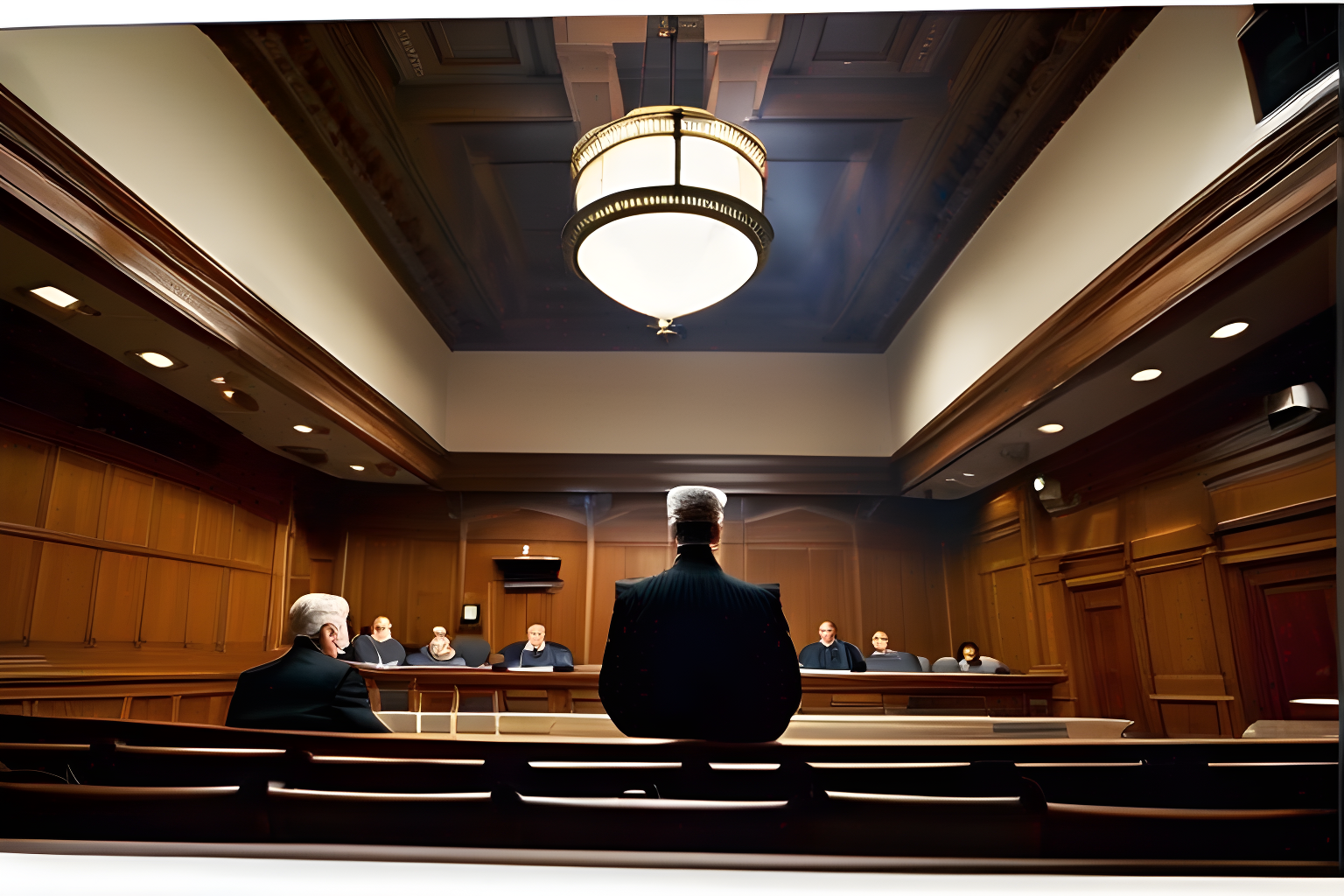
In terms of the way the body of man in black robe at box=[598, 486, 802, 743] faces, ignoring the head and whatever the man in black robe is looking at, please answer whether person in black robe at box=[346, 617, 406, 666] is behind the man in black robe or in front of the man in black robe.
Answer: in front

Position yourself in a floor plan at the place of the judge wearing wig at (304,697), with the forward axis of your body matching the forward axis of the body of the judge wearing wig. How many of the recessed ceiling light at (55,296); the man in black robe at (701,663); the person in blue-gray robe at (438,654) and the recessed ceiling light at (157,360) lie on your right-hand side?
1

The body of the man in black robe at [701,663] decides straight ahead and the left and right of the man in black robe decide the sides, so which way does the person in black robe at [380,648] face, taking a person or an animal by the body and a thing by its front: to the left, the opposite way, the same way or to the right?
the opposite way

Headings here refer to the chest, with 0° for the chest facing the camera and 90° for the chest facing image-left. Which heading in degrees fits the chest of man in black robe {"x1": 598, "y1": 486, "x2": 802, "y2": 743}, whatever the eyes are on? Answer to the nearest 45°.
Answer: approximately 180°

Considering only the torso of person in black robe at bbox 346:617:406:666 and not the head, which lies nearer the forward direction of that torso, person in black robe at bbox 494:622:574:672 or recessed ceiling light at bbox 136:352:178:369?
the recessed ceiling light

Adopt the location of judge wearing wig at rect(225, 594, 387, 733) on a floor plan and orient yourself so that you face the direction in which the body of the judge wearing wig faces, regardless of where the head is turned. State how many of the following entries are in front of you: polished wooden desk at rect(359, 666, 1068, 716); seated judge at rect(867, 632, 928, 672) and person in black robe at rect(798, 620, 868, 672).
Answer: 3

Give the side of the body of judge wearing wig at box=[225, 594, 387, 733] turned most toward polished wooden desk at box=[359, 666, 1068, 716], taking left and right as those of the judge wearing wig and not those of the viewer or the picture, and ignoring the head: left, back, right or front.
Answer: front

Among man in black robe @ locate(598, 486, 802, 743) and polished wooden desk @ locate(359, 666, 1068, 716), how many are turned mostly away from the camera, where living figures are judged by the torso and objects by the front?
1

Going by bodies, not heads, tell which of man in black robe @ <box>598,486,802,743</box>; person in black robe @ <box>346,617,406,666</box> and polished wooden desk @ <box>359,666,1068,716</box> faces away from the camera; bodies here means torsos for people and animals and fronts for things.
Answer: the man in black robe

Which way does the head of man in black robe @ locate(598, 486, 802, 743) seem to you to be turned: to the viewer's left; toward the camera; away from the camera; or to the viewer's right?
away from the camera

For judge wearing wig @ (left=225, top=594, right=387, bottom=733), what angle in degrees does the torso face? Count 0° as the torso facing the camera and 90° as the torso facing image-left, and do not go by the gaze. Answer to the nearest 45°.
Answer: approximately 225°

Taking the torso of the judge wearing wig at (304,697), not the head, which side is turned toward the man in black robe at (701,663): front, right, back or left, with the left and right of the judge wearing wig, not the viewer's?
right

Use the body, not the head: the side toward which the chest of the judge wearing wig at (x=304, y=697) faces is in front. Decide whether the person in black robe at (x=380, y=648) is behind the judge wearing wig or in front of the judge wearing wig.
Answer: in front

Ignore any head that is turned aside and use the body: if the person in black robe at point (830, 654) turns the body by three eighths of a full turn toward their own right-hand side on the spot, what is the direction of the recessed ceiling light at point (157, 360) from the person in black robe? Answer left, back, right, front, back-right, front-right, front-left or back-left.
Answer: left
